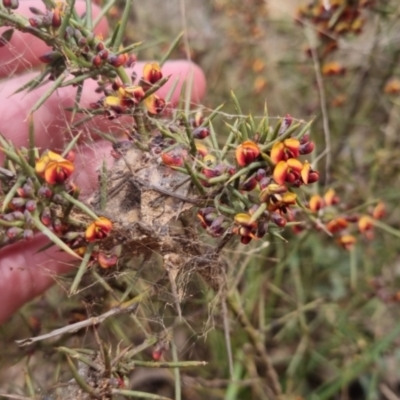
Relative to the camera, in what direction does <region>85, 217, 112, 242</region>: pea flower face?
facing the viewer and to the right of the viewer

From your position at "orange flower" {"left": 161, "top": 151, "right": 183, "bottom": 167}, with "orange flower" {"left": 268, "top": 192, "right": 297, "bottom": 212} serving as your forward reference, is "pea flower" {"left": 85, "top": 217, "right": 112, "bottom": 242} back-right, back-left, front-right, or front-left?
back-right

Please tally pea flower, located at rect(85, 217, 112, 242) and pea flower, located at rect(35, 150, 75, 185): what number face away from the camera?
0

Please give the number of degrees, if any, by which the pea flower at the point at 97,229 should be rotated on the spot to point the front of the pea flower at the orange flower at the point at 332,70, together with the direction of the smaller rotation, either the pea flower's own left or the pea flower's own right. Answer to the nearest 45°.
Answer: approximately 90° to the pea flower's own left

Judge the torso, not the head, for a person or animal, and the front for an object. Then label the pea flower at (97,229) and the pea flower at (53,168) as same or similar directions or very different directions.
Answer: same or similar directions
